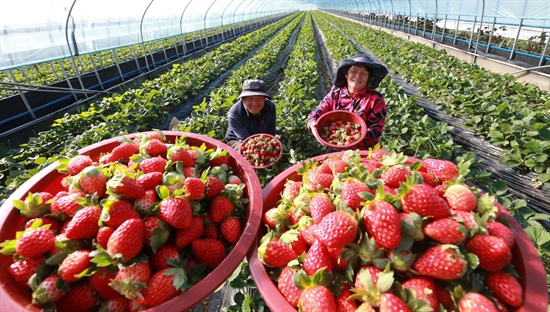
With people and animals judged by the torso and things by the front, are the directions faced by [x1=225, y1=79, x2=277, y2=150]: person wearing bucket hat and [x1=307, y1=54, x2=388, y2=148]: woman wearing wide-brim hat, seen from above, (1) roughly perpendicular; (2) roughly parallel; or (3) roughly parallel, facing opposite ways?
roughly parallel

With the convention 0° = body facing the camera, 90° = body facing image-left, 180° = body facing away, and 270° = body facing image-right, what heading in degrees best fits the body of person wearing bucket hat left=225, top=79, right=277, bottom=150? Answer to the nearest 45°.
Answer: approximately 0°

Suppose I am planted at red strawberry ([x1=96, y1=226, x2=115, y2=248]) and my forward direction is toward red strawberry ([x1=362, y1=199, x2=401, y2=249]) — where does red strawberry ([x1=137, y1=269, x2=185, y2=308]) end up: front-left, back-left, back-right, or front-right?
front-right

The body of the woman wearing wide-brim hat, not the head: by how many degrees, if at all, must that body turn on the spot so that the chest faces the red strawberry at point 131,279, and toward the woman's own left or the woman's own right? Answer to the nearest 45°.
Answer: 0° — they already face it

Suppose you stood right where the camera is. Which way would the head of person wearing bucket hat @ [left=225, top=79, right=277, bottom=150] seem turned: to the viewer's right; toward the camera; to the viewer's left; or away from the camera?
toward the camera

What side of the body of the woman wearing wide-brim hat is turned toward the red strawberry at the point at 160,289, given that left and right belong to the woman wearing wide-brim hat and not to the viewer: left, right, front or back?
front

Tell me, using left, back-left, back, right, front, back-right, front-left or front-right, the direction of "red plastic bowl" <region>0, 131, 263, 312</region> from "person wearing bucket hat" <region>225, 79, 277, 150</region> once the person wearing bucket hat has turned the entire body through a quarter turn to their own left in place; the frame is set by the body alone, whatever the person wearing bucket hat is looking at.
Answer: right

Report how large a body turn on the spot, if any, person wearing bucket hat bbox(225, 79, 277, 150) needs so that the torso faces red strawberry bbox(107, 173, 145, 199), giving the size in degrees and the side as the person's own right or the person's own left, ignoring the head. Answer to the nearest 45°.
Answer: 0° — they already face it

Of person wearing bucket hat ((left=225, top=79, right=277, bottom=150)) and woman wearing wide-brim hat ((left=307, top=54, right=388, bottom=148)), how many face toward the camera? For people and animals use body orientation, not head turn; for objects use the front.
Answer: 2

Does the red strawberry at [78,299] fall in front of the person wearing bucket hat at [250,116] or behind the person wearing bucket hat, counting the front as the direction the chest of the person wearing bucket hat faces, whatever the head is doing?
in front

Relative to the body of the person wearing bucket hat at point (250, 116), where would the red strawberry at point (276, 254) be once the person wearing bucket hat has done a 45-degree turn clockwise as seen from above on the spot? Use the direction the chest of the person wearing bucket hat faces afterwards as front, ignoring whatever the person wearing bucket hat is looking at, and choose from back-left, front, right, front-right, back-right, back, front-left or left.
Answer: front-left

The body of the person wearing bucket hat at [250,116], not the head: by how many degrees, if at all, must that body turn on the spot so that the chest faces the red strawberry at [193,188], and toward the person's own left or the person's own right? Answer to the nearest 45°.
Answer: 0° — they already face it

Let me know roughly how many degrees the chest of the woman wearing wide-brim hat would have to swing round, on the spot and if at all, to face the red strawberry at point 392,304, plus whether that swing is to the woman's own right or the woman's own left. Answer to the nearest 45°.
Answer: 0° — they already face it

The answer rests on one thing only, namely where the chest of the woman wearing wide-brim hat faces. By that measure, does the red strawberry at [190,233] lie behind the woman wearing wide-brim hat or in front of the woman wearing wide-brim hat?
in front

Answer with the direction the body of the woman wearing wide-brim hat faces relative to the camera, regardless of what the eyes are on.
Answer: toward the camera

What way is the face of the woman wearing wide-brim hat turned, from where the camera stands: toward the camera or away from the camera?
toward the camera

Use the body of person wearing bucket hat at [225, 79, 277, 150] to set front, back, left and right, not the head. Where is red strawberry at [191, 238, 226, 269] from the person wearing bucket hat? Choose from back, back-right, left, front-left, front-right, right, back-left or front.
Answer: front
